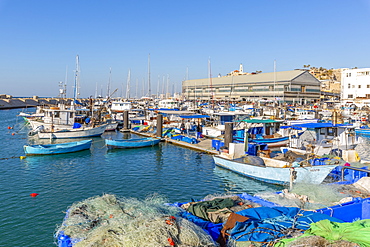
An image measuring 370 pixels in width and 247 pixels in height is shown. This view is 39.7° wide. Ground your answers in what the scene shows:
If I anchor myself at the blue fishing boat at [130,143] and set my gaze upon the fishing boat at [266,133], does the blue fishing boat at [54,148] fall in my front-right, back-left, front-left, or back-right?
back-right

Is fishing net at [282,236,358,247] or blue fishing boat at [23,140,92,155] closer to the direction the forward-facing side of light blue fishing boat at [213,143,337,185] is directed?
the fishing net

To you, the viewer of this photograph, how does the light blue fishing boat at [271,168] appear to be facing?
facing the viewer and to the right of the viewer

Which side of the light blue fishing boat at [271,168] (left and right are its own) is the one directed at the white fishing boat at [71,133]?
back
